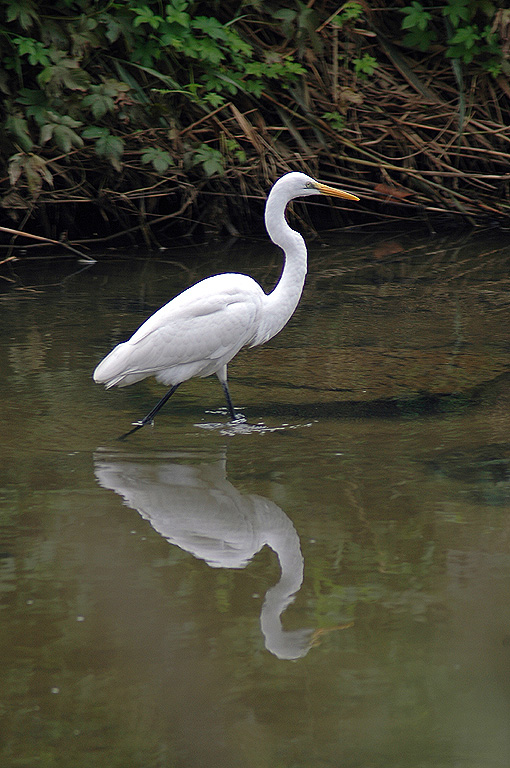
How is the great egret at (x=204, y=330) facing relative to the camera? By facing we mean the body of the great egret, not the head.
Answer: to the viewer's right
